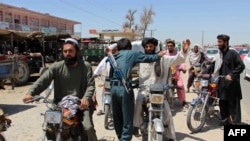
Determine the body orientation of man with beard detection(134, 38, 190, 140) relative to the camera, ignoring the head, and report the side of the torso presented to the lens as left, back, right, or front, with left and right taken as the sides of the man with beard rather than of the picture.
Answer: front

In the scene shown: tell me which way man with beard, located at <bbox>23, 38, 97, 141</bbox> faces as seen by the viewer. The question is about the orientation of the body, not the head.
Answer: toward the camera

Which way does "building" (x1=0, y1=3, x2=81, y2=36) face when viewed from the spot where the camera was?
facing the viewer and to the right of the viewer

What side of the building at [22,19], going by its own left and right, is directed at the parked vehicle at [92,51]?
front

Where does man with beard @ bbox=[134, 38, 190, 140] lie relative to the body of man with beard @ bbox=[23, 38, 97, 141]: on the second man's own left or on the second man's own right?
on the second man's own left

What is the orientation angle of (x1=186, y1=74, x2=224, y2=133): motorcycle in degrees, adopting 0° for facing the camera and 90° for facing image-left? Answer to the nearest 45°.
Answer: approximately 45°

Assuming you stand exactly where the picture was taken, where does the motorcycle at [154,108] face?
facing the viewer

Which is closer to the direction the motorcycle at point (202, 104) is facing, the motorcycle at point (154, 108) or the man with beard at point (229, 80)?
the motorcycle

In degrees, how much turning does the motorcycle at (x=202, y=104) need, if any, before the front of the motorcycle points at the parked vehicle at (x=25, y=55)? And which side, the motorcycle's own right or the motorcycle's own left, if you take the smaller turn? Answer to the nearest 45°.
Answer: approximately 90° to the motorcycle's own right

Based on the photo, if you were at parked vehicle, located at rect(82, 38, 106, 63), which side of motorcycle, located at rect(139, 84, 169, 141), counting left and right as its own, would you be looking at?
back

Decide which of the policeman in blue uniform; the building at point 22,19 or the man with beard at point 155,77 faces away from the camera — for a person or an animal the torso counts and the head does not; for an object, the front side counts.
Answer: the policeman in blue uniform

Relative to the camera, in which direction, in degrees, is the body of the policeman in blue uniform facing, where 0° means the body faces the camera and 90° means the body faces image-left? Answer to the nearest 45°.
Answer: approximately 180°

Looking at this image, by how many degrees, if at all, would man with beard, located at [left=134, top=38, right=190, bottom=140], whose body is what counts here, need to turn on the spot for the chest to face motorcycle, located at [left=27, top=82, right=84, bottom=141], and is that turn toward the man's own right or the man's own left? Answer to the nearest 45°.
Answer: approximately 45° to the man's own right
